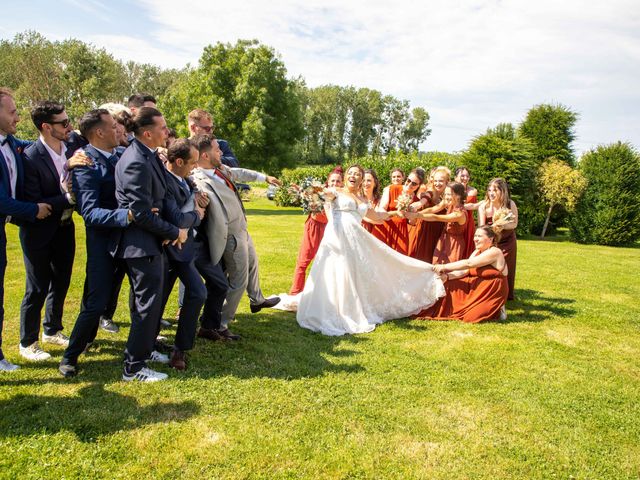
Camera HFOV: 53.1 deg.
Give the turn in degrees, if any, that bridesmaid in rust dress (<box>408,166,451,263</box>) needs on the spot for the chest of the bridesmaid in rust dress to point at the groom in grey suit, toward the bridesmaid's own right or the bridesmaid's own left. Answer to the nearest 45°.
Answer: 0° — they already face them

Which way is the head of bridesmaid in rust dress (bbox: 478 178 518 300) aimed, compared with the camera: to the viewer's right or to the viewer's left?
to the viewer's left

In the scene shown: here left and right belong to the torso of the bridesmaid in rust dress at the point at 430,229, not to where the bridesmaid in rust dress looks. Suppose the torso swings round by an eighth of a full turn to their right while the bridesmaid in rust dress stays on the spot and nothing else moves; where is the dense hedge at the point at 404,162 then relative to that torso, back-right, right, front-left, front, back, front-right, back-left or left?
right

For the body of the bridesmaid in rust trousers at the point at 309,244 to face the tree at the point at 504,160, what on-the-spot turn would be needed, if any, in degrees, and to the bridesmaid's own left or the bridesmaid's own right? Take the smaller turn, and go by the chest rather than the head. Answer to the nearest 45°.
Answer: approximately 135° to the bridesmaid's own left

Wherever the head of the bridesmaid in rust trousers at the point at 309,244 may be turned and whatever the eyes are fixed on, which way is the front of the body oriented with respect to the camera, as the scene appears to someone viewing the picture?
toward the camera

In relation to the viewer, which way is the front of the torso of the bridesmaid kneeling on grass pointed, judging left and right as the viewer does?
facing to the left of the viewer

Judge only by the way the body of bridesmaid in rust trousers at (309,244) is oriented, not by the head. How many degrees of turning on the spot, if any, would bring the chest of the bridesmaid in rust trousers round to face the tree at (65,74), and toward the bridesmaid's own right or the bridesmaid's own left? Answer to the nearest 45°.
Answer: approximately 135° to the bridesmaid's own right

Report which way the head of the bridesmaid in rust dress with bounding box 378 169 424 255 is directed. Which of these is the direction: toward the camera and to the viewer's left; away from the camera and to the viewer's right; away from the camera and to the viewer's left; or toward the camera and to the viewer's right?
toward the camera and to the viewer's left

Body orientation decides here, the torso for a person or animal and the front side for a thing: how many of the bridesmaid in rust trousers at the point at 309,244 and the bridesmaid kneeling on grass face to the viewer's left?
1

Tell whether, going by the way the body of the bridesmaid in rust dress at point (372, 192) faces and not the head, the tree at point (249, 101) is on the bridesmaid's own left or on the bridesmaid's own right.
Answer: on the bridesmaid's own right

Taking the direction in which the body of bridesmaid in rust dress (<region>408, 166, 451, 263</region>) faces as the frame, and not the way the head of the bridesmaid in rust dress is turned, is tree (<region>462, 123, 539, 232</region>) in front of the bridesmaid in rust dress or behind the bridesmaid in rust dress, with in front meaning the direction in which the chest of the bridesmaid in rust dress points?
behind

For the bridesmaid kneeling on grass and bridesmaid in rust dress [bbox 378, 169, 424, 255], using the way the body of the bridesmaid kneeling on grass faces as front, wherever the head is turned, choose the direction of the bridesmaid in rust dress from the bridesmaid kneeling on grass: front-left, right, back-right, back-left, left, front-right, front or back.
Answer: front-right

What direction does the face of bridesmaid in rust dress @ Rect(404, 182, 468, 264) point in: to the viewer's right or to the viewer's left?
to the viewer's left

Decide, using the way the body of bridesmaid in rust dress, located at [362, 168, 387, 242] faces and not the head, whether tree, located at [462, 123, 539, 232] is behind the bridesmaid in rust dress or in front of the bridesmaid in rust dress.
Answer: behind
